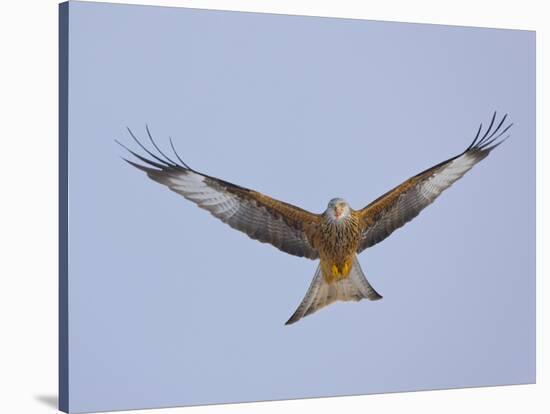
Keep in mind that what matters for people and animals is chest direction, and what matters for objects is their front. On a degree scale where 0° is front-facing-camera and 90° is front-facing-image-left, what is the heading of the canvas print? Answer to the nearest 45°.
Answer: approximately 315°
